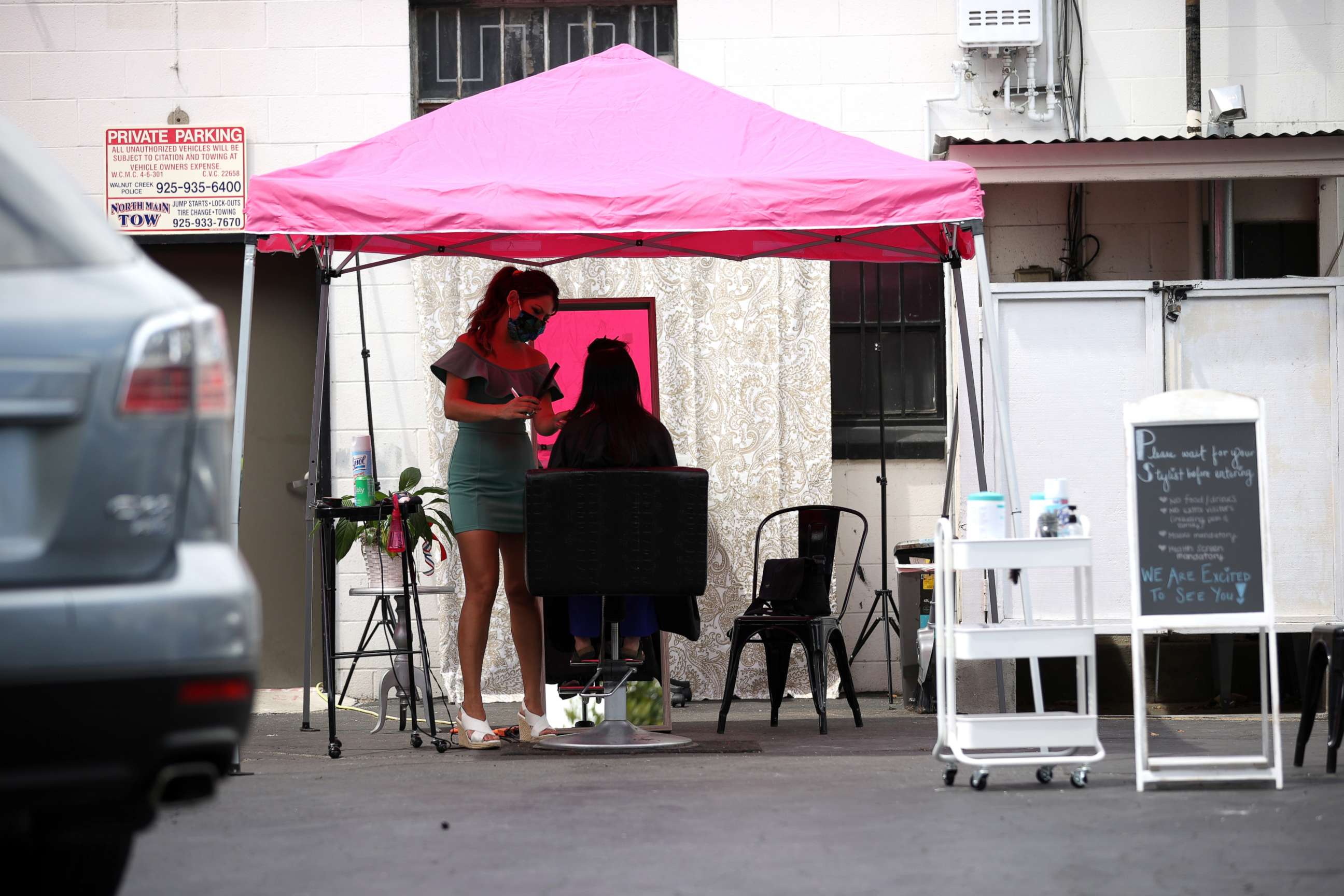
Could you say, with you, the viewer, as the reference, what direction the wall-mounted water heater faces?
facing the viewer

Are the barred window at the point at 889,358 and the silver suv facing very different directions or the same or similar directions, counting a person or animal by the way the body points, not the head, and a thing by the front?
very different directions

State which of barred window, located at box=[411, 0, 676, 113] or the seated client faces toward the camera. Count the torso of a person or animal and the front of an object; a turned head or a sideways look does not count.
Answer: the barred window

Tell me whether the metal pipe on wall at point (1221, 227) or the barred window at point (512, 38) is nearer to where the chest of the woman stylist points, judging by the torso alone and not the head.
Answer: the metal pipe on wall

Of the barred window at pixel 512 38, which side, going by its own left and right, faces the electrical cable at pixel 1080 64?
left

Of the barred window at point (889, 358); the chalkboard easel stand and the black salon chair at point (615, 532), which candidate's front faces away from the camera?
the black salon chair

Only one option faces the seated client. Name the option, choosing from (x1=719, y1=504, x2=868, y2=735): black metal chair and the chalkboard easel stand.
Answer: the black metal chair

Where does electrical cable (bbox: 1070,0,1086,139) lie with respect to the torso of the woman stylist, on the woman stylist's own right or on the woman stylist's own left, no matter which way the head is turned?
on the woman stylist's own left

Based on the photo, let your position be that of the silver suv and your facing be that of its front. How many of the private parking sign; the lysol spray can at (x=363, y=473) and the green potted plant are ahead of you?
3

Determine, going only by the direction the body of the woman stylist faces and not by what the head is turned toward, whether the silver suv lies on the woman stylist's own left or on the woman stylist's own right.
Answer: on the woman stylist's own right

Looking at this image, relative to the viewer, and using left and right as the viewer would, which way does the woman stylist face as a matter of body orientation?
facing the viewer and to the right of the viewer

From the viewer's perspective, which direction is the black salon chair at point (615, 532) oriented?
away from the camera

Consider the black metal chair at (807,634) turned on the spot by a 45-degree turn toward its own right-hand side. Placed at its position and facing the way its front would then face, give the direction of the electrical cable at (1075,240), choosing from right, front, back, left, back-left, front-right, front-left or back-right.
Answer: back-right

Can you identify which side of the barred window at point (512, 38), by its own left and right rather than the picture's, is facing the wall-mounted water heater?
left

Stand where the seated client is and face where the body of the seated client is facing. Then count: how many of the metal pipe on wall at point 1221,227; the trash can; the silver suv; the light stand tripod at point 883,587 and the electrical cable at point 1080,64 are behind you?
1

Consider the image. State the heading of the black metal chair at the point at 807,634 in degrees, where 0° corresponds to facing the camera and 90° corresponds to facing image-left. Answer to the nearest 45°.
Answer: approximately 45°

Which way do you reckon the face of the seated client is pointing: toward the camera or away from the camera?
away from the camera

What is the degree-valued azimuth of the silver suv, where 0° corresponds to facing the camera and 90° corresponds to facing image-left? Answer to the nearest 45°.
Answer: approximately 180°
